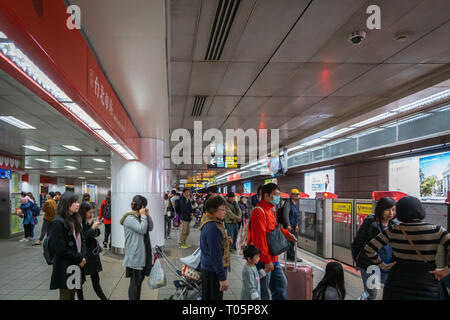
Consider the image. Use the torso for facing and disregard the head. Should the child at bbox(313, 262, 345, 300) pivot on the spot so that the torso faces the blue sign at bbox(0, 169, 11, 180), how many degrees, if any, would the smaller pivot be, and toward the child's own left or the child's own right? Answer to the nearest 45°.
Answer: approximately 45° to the child's own left

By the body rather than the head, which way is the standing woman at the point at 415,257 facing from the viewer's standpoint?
away from the camera

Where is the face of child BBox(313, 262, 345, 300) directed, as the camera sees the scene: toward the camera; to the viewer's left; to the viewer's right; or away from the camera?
away from the camera

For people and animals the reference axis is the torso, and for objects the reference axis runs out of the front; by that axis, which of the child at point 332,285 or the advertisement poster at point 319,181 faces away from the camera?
the child

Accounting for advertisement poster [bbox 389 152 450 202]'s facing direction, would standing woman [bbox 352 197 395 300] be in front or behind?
in front

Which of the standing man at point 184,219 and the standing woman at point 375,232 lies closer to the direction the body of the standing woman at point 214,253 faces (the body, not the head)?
the standing woman

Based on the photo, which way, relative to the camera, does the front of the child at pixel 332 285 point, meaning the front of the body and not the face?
away from the camera
